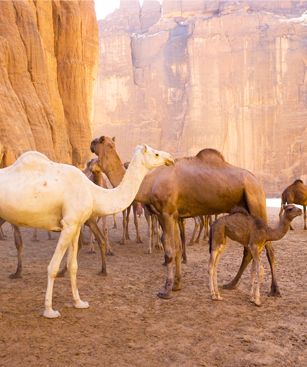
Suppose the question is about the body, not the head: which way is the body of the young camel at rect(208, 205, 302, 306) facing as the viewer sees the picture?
to the viewer's right

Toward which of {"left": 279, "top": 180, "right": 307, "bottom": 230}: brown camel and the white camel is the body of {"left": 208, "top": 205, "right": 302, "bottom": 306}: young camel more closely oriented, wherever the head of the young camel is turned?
the brown camel

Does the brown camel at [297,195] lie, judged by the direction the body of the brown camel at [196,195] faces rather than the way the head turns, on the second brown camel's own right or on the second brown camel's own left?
on the second brown camel's own right

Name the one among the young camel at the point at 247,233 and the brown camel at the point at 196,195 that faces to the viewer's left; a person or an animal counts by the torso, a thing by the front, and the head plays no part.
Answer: the brown camel

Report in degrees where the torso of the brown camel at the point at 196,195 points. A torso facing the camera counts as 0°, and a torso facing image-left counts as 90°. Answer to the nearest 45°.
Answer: approximately 90°

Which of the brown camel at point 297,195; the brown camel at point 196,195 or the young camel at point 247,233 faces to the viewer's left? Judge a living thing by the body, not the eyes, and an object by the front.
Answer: the brown camel at point 196,195

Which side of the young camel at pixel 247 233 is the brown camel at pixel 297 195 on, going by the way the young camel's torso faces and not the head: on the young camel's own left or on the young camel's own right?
on the young camel's own left

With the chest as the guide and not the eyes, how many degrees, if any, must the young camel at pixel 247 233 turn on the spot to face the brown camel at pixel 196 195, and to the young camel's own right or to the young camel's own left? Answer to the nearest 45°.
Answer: approximately 135° to the young camel's own left

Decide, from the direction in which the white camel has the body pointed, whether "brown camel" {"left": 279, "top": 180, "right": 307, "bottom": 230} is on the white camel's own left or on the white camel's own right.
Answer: on the white camel's own left

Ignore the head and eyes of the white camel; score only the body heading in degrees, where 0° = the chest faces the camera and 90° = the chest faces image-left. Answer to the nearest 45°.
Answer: approximately 270°

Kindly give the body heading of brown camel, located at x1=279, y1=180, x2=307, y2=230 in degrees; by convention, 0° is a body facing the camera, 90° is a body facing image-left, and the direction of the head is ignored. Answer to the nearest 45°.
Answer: approximately 270°

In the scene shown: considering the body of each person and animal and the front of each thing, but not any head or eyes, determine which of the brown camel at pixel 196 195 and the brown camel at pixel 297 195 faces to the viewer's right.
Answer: the brown camel at pixel 297 195
